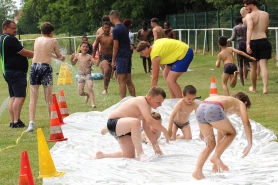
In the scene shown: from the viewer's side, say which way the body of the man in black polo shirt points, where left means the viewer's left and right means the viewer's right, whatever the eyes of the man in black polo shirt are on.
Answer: facing to the right of the viewer

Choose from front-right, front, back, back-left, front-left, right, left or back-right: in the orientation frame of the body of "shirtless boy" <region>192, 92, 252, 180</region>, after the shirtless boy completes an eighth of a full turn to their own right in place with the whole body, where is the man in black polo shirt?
back-left

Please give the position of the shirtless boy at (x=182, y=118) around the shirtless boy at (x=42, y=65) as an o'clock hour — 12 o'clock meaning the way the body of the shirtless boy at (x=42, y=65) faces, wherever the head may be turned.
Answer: the shirtless boy at (x=182, y=118) is roughly at 3 o'clock from the shirtless boy at (x=42, y=65).

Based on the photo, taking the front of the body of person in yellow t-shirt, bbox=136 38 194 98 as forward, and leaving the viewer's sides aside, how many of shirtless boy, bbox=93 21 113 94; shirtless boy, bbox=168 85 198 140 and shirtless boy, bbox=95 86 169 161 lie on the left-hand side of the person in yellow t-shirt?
2

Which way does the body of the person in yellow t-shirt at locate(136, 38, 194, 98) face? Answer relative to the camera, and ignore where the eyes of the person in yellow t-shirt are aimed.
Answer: to the viewer's left

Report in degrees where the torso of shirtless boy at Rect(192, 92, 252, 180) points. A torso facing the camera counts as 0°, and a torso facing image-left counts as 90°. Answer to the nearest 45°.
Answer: approximately 225°

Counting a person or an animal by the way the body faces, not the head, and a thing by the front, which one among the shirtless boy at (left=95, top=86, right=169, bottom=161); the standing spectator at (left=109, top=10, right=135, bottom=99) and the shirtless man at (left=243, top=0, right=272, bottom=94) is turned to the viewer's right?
the shirtless boy

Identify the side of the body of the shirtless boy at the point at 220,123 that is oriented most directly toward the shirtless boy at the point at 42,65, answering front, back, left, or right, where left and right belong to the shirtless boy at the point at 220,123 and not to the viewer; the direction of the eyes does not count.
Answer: left

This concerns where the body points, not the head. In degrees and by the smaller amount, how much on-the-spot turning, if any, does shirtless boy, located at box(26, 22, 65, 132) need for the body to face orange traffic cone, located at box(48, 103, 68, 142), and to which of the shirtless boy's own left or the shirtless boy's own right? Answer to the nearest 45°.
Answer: approximately 135° to the shirtless boy's own right

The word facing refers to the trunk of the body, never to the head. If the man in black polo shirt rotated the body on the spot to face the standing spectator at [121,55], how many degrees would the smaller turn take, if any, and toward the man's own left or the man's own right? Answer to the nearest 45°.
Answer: approximately 45° to the man's own left

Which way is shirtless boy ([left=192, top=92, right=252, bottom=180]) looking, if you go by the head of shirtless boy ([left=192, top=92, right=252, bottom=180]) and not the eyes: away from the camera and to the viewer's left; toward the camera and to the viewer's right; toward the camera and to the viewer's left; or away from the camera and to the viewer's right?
away from the camera and to the viewer's right

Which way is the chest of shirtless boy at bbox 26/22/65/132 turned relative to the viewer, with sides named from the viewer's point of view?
facing away from the viewer and to the right of the viewer

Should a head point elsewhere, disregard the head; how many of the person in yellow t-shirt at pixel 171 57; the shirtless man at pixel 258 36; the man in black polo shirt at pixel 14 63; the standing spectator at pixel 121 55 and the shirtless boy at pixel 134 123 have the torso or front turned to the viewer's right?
2

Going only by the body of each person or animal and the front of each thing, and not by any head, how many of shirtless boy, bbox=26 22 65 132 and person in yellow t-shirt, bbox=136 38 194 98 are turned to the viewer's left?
1

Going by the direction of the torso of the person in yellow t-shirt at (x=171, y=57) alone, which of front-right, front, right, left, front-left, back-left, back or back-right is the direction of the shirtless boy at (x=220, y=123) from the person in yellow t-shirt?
left

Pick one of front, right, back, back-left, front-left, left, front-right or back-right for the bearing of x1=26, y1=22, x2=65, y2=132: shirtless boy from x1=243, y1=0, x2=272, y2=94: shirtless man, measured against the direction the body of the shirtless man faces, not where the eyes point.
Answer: left

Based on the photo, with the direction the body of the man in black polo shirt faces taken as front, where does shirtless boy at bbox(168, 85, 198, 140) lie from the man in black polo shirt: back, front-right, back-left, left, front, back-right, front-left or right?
front-right
